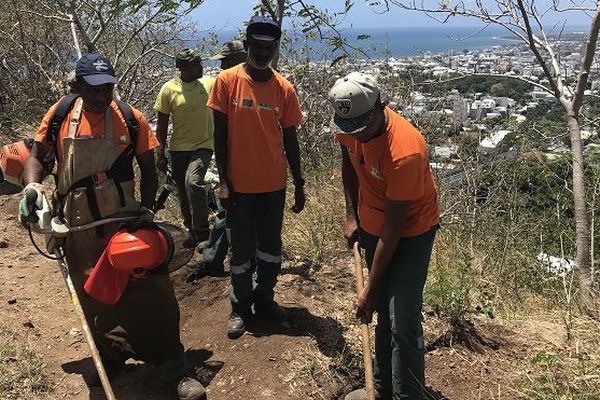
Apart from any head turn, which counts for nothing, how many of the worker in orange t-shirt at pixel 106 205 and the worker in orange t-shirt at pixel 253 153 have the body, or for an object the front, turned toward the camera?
2

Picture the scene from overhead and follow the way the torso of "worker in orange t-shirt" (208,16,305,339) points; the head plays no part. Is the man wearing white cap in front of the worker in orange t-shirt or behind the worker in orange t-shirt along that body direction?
in front

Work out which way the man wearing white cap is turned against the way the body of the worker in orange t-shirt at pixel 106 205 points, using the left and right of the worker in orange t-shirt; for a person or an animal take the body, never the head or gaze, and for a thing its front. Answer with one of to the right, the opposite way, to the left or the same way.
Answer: to the right

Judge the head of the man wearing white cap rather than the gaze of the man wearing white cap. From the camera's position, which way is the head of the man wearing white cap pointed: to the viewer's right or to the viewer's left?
to the viewer's left

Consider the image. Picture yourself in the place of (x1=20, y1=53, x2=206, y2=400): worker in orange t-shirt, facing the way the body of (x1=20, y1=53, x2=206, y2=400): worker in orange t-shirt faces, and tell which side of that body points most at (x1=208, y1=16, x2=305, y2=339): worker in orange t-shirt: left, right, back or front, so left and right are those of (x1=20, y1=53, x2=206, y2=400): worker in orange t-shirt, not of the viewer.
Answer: left

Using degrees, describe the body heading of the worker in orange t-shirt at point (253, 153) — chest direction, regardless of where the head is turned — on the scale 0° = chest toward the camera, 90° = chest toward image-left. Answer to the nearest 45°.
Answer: approximately 0°

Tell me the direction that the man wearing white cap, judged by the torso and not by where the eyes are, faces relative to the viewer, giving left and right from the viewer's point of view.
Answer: facing the viewer and to the left of the viewer

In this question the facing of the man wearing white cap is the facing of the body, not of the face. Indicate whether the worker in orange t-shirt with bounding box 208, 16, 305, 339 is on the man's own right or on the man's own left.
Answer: on the man's own right

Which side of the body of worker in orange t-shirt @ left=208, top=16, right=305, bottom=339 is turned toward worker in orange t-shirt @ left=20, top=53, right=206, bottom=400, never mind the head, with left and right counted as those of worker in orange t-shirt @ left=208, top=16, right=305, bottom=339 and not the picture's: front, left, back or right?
right

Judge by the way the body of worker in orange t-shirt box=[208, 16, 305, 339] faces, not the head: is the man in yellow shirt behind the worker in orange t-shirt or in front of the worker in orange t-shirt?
behind
